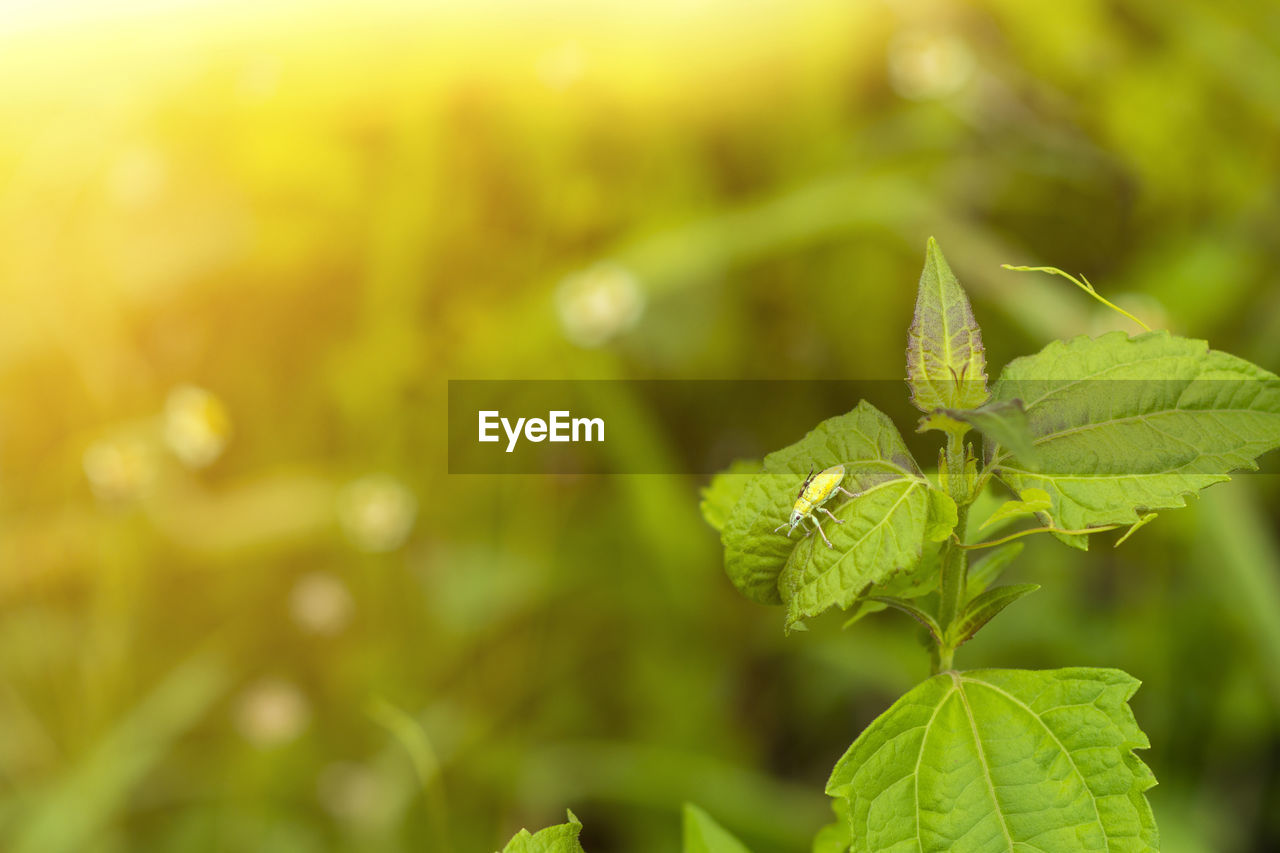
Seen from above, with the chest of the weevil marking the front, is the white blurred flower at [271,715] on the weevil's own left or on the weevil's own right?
on the weevil's own right

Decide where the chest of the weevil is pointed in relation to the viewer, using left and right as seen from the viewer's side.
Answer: facing the viewer and to the left of the viewer

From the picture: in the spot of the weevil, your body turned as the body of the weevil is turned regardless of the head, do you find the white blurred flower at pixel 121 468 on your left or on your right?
on your right

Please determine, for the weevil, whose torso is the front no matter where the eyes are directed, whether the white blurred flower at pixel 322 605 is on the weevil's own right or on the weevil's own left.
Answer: on the weevil's own right

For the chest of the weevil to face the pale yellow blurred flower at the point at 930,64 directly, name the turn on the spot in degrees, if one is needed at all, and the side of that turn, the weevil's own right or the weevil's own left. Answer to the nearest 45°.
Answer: approximately 135° to the weevil's own right
